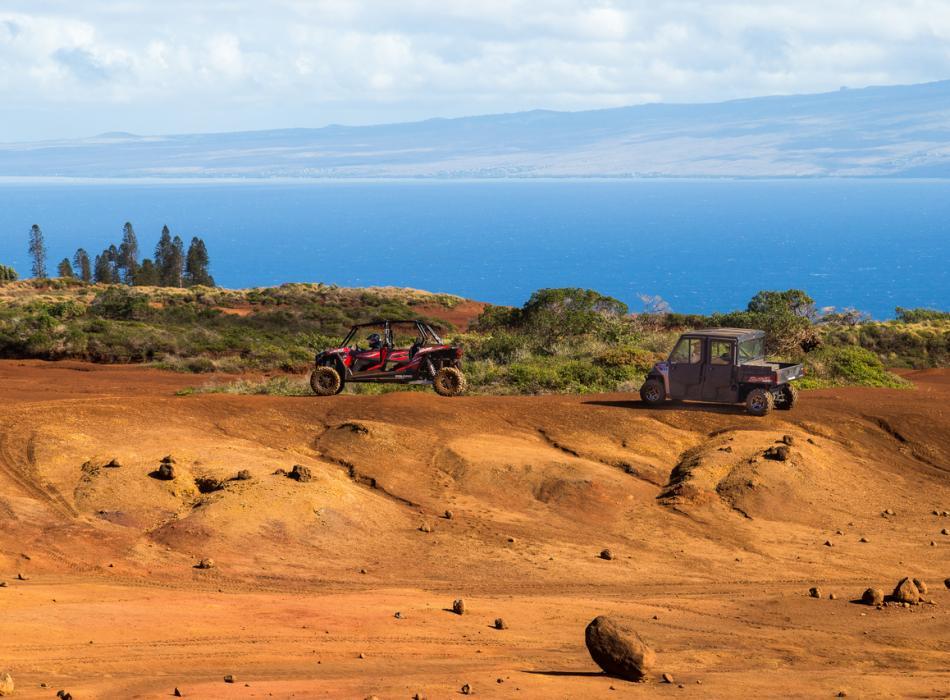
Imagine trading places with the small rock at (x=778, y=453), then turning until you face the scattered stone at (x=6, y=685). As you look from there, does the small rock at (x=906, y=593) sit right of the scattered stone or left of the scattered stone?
left

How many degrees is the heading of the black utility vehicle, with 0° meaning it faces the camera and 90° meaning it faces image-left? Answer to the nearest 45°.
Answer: approximately 135°

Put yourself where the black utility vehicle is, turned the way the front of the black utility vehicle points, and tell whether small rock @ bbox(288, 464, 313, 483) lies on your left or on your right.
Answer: on your left

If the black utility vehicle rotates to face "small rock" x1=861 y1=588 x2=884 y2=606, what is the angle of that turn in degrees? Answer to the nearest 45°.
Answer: approximately 135° to its left

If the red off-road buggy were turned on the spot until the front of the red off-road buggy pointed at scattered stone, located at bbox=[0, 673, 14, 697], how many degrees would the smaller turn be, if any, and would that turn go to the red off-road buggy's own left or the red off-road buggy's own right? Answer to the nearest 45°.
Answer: approximately 90° to the red off-road buggy's own left

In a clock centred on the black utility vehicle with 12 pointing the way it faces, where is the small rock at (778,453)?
The small rock is roughly at 7 o'clock from the black utility vehicle.

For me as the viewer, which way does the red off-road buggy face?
facing to the left of the viewer

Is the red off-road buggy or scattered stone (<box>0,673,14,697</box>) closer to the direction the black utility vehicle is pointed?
the red off-road buggy
